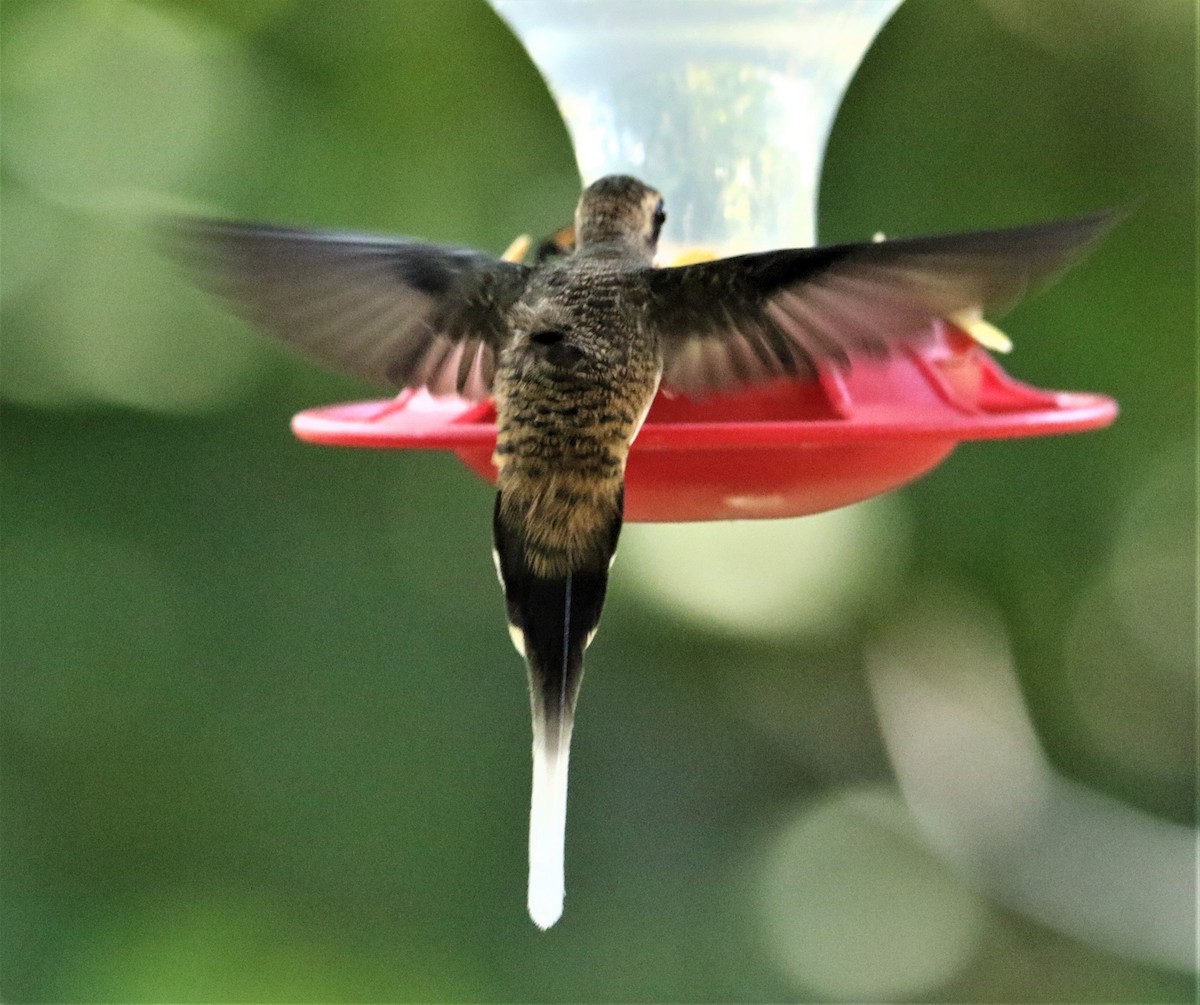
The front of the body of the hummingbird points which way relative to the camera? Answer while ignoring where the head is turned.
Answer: away from the camera
